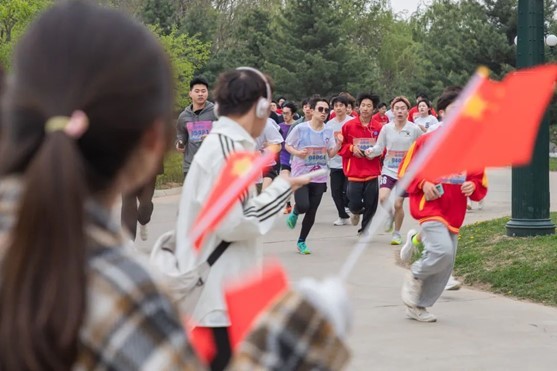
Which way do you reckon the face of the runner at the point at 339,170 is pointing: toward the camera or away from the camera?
toward the camera

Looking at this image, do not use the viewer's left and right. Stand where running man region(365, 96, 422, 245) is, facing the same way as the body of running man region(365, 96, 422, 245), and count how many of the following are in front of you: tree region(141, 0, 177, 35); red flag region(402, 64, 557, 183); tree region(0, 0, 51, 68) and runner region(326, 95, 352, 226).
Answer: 1

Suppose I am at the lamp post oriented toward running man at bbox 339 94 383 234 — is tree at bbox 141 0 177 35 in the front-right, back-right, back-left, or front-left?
front-right

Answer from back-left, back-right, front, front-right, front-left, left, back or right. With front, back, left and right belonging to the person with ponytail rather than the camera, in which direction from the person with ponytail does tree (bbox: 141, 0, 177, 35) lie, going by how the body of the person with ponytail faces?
front-left

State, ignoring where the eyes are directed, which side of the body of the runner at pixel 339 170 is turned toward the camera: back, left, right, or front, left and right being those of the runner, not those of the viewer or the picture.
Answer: front

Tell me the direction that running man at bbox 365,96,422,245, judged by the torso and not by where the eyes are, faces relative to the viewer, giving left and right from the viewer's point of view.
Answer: facing the viewer

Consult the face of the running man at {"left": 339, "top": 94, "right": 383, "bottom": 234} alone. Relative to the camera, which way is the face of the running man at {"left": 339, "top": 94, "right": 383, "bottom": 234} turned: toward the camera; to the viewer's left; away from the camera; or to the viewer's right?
toward the camera

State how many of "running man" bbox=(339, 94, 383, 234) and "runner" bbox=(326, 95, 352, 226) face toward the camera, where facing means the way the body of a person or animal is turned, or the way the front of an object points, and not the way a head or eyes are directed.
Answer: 2

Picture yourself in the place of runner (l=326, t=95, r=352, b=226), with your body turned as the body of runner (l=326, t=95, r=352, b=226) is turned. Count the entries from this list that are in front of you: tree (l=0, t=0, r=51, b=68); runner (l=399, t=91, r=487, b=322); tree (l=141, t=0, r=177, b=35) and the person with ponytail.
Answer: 2

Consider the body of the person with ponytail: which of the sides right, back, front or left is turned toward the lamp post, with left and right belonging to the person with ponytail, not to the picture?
front

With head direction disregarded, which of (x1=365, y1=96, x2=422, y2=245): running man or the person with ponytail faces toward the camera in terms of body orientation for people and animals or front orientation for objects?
the running man

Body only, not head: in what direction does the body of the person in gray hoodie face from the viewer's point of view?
toward the camera

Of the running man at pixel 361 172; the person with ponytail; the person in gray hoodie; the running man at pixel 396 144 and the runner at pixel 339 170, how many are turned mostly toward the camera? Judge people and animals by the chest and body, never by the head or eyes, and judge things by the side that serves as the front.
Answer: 4

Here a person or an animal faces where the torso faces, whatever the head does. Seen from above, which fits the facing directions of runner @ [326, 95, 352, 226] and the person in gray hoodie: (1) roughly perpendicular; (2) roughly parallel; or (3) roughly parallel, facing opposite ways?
roughly parallel

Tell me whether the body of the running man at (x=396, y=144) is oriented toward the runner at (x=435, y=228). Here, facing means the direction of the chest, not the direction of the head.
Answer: yes

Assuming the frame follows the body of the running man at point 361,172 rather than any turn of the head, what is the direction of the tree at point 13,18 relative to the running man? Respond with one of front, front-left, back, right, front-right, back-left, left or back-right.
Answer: back-right
